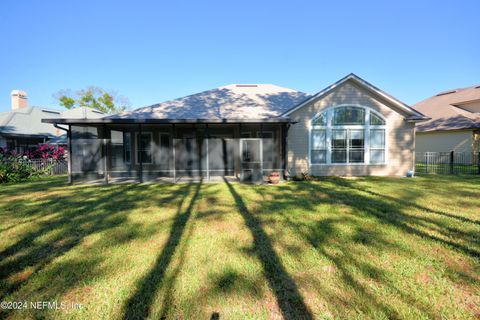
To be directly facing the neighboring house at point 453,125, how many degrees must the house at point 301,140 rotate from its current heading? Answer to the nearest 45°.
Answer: approximately 45° to its right

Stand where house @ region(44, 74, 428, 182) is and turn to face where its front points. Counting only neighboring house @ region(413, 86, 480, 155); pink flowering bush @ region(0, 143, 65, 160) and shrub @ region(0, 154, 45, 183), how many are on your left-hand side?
2

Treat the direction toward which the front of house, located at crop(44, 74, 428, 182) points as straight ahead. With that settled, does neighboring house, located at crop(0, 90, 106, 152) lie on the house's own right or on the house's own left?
on the house's own left

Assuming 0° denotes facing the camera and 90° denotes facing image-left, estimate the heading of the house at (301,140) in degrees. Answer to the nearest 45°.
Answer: approximately 180°

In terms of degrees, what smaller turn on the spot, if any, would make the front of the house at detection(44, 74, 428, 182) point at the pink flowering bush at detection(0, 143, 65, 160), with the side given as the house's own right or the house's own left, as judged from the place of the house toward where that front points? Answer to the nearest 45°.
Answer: approximately 90° to the house's own left

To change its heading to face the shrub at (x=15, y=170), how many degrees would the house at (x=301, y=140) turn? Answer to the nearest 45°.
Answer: approximately 90° to its left
